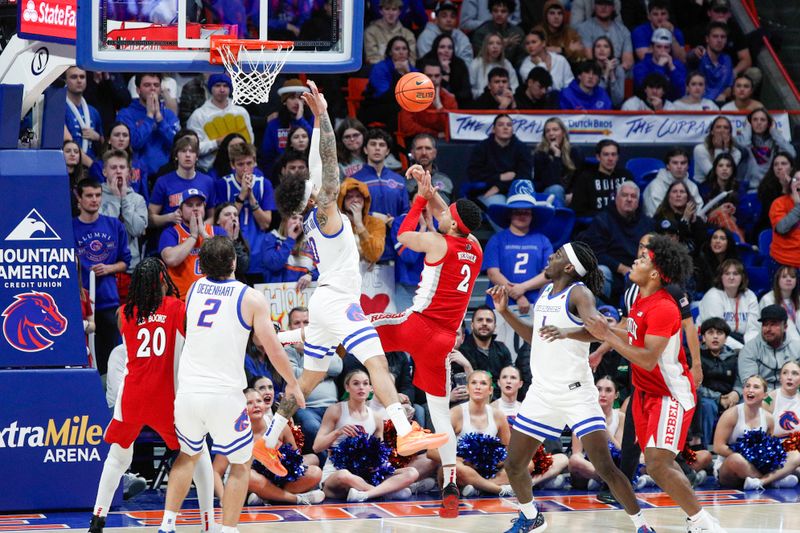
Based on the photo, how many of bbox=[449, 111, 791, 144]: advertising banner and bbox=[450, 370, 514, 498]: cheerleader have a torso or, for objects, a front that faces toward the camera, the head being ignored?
2

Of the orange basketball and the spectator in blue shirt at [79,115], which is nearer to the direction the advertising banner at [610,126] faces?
the orange basketball

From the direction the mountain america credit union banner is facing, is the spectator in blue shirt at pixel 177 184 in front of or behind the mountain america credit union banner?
behind

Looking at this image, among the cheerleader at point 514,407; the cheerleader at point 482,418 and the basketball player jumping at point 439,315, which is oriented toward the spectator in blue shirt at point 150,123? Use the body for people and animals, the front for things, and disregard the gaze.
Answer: the basketball player jumping

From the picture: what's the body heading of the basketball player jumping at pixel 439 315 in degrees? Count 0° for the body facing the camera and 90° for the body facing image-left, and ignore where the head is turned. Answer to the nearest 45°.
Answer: approximately 135°

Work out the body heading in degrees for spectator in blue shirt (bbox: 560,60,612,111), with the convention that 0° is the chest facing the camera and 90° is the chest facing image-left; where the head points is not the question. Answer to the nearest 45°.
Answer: approximately 0°

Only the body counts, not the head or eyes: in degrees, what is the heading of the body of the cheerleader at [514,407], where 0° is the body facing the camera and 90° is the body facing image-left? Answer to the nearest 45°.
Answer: approximately 0°

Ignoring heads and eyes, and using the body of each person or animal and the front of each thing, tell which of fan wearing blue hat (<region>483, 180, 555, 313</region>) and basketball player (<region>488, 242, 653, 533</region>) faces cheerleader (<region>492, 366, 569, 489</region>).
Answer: the fan wearing blue hat
